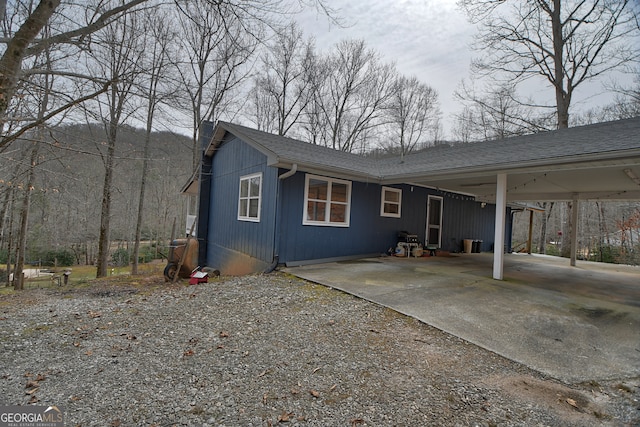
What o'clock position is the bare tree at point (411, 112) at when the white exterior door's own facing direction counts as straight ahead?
The bare tree is roughly at 7 o'clock from the white exterior door.

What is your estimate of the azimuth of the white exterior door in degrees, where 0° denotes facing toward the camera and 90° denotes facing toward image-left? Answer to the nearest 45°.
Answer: approximately 315°

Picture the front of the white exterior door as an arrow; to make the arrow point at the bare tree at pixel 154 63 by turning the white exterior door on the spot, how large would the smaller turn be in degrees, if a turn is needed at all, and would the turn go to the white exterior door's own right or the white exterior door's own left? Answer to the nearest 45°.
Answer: approximately 90° to the white exterior door's own right

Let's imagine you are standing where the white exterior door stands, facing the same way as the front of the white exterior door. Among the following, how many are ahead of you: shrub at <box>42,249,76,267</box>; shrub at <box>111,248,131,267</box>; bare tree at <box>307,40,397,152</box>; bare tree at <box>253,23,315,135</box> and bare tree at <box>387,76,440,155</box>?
0

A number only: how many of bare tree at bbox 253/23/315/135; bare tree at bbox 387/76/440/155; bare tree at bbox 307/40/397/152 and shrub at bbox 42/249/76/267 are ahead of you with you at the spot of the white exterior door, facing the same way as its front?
0

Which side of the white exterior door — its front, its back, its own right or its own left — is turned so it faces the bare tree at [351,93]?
back

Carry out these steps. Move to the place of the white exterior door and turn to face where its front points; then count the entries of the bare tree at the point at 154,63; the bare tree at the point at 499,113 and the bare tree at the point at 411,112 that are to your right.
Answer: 1

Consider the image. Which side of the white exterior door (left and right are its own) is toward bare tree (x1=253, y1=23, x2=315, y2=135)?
back

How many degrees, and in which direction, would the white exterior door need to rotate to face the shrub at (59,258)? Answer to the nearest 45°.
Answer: approximately 135° to its right

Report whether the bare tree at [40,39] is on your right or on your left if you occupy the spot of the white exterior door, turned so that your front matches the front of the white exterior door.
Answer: on your right

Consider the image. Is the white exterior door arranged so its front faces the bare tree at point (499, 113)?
no

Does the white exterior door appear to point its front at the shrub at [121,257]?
no
